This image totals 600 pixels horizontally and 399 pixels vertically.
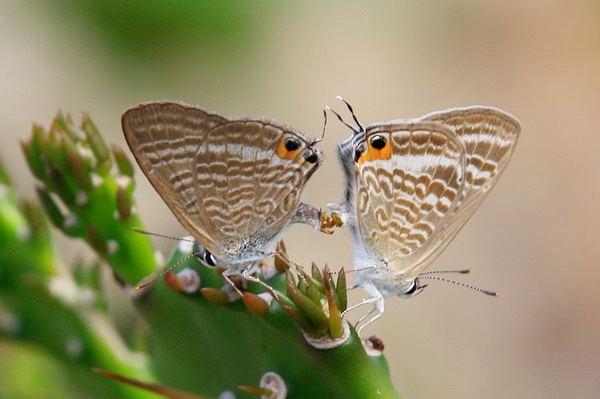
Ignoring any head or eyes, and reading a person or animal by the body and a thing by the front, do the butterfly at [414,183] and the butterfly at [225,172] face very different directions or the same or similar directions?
very different directions

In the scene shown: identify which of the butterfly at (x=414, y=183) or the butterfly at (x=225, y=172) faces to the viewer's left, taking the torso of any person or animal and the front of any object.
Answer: the butterfly at (x=225, y=172)

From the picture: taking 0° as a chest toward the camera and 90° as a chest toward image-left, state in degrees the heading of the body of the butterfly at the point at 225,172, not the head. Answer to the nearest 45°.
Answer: approximately 90°

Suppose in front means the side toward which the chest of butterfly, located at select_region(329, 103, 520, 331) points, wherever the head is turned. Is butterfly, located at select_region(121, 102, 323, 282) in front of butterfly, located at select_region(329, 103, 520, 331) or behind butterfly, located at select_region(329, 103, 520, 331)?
behind

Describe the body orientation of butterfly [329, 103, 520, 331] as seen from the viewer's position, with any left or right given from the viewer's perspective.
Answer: facing to the right of the viewer

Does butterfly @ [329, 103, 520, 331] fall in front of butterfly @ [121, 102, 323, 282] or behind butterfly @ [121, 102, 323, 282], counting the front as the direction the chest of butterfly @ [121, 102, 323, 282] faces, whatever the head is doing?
behind

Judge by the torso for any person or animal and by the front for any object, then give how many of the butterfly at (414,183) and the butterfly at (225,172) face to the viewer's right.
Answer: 1
